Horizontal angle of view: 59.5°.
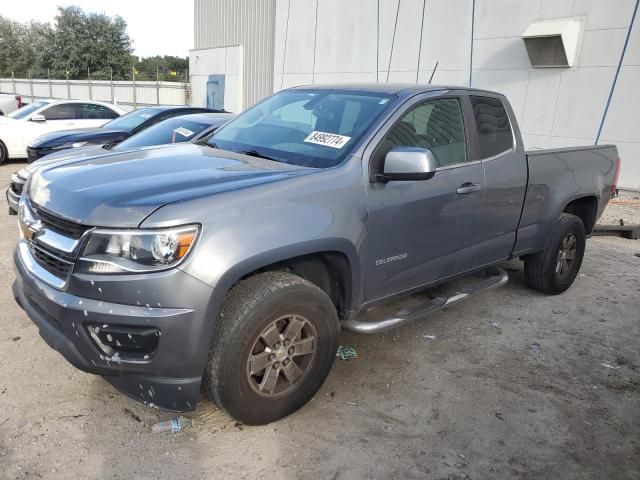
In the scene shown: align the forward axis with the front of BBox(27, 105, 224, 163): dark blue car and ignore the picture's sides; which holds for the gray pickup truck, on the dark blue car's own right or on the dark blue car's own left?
on the dark blue car's own left

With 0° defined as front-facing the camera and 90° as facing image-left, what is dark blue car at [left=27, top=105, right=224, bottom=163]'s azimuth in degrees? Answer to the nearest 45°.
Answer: approximately 45°

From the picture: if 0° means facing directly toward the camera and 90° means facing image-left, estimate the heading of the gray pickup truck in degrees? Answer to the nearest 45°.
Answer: approximately 45°

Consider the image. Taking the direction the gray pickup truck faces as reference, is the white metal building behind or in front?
behind

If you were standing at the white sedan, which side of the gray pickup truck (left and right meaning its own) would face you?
right

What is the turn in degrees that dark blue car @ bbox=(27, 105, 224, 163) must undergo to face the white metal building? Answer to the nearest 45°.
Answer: approximately 135° to its left

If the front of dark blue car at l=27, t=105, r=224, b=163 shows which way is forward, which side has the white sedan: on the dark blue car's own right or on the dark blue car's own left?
on the dark blue car's own right
